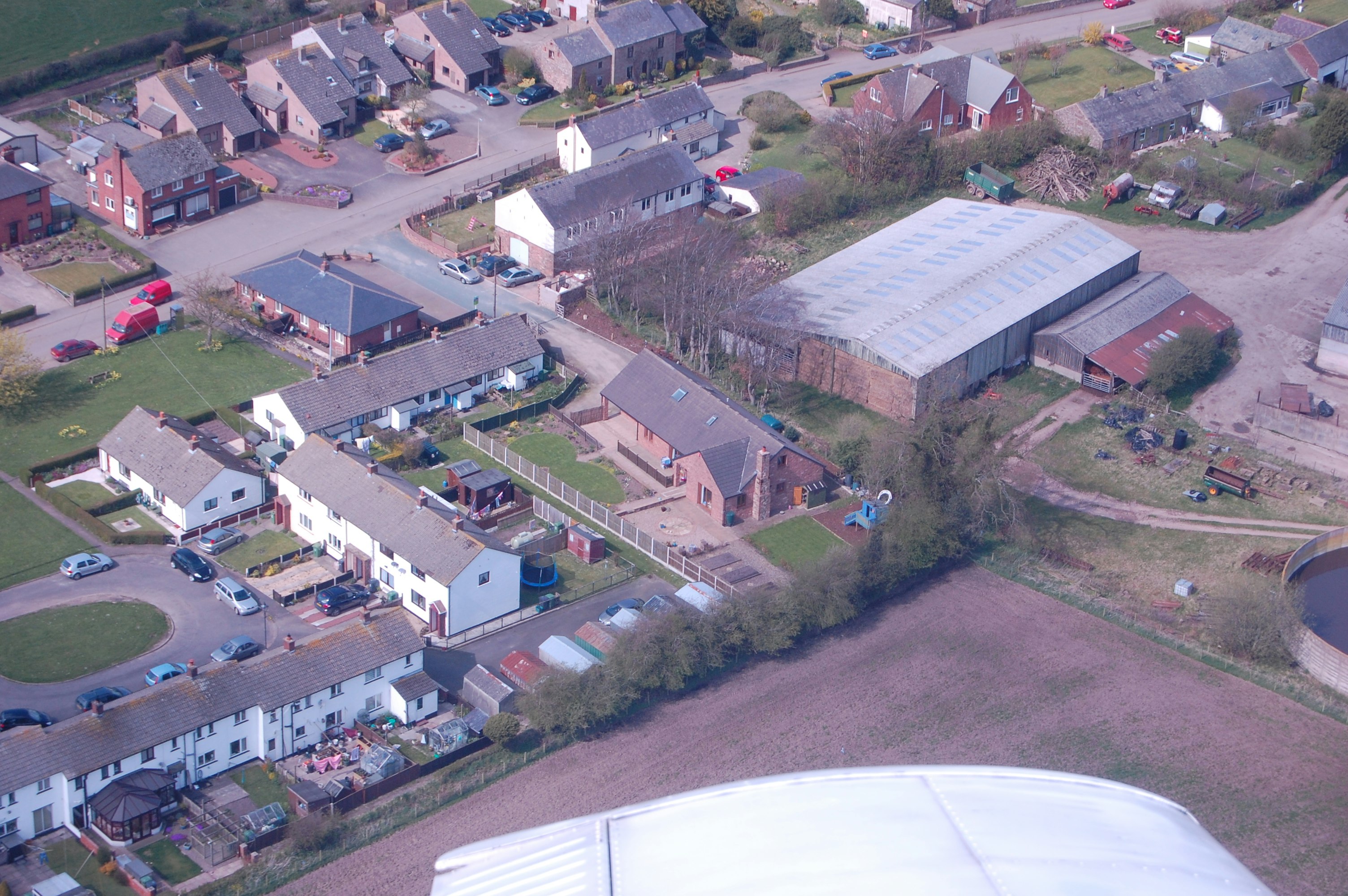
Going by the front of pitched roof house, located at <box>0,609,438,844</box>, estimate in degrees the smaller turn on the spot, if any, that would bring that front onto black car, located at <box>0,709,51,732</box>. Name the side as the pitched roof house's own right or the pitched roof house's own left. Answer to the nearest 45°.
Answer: approximately 45° to the pitched roof house's own left

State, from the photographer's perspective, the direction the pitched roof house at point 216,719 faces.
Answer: facing away from the viewer and to the left of the viewer
